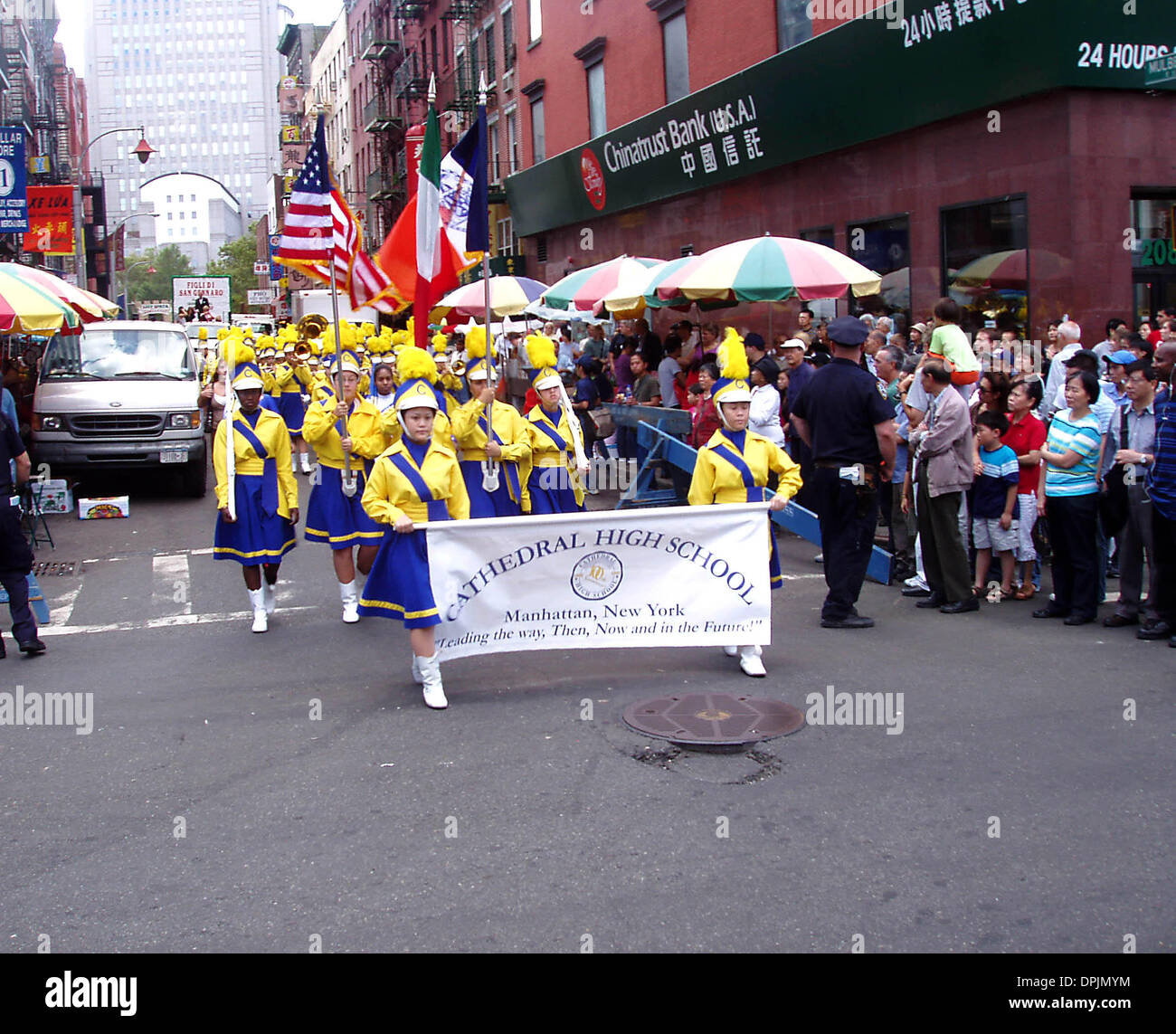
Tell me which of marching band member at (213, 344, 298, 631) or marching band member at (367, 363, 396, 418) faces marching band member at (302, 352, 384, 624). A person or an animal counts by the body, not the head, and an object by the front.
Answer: marching band member at (367, 363, 396, 418)

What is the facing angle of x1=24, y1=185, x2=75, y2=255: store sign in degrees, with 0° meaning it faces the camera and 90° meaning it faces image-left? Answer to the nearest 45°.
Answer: approximately 0°

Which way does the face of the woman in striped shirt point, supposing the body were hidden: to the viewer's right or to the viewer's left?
to the viewer's left

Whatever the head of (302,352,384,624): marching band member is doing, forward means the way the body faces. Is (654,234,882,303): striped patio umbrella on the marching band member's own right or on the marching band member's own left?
on the marching band member's own left
